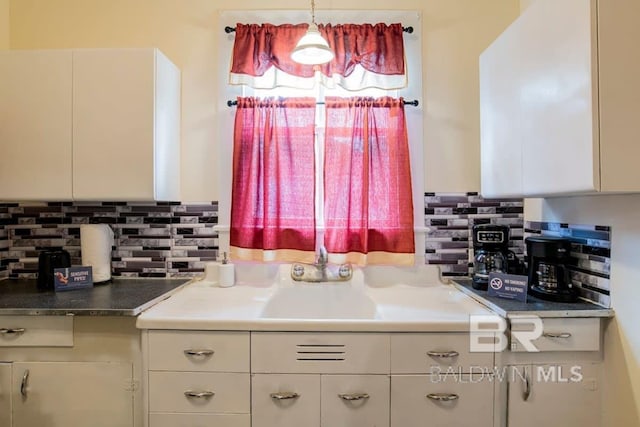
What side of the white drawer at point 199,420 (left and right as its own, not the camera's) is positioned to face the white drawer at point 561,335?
left

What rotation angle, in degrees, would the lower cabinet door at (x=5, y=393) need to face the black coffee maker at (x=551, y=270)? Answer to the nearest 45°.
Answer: approximately 45° to its left

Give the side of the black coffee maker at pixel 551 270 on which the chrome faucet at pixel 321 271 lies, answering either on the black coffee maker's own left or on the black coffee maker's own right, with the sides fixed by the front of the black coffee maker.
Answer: on the black coffee maker's own right

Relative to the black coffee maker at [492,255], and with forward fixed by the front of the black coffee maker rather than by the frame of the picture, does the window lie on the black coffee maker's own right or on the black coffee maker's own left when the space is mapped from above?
on the black coffee maker's own right

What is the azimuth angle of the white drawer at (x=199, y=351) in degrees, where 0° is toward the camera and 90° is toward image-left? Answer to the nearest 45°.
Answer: approximately 0°
